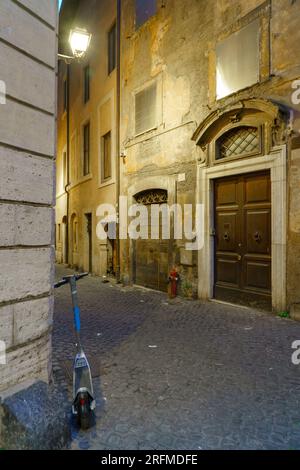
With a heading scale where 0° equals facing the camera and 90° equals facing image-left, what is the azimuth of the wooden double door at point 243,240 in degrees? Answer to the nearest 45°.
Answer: approximately 45°

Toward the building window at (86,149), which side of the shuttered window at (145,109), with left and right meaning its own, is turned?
right

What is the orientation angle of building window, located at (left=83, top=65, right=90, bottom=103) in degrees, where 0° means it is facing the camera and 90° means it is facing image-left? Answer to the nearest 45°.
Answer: approximately 45°

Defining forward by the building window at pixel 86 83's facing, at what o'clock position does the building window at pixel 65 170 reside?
the building window at pixel 65 170 is roughly at 4 o'clock from the building window at pixel 86 83.

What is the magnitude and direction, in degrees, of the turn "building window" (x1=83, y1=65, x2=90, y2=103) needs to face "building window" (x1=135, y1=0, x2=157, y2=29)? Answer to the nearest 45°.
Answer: approximately 45° to its left

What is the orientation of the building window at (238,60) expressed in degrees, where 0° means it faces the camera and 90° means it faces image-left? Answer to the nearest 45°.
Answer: approximately 45°

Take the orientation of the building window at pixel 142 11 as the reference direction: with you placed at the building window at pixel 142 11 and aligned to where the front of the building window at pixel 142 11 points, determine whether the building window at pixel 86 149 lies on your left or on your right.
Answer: on your right

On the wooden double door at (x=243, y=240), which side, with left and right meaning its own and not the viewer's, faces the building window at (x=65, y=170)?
right

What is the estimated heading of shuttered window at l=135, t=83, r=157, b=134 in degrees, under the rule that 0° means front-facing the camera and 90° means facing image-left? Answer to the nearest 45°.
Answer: approximately 45°
